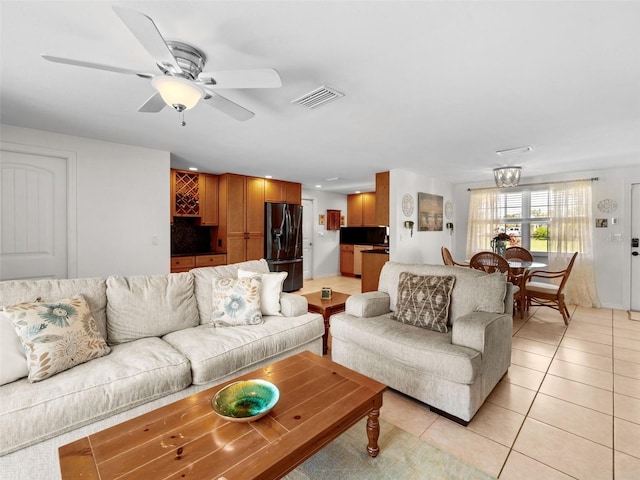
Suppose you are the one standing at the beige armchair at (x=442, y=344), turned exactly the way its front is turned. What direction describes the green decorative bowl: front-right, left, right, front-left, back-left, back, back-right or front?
front

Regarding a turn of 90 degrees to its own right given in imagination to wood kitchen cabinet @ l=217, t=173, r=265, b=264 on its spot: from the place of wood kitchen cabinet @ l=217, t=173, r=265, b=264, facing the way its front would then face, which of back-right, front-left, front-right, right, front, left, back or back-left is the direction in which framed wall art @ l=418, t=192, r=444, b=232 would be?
back-left

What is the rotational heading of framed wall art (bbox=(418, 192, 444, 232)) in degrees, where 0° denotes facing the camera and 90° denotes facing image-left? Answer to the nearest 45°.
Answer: approximately 315°

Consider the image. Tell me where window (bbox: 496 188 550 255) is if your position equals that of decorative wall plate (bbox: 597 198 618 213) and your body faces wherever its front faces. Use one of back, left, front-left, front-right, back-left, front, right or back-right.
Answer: right

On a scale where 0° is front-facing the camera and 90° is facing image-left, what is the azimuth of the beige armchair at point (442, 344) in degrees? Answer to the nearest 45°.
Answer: approximately 45°

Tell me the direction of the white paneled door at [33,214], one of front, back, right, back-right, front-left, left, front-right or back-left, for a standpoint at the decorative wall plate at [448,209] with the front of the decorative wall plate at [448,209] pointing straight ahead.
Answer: right

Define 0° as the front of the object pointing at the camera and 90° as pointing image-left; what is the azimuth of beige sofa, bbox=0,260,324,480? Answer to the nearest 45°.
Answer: approximately 315°

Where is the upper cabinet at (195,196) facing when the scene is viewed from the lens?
facing the viewer and to the right of the viewer

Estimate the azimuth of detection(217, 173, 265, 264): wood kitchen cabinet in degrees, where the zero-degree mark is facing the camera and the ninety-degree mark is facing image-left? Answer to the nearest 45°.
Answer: approximately 315°

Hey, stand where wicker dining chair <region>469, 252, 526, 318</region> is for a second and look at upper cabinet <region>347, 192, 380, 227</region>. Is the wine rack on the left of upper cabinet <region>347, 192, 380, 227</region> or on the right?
left

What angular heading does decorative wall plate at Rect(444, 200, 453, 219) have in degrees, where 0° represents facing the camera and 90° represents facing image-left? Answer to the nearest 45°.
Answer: approximately 315°

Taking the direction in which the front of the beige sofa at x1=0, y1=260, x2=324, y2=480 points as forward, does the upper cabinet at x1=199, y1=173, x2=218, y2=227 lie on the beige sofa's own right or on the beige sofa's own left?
on the beige sofa's own left

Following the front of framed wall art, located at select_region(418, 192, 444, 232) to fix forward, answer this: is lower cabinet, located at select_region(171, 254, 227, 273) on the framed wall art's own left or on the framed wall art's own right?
on the framed wall art's own right

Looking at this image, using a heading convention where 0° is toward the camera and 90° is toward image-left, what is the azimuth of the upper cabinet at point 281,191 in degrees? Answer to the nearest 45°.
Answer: approximately 315°
